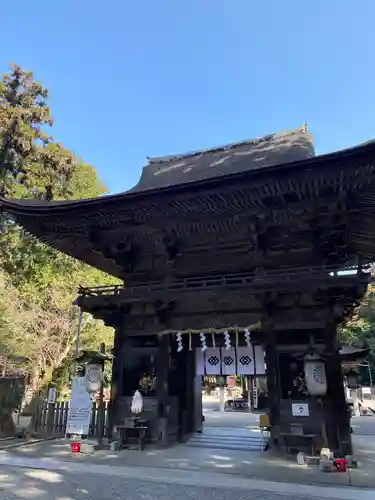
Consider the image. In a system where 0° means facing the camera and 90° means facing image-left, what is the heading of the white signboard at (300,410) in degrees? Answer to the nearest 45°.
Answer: approximately 0°

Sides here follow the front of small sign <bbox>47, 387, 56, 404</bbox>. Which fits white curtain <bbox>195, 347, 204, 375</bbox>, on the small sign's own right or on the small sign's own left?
on the small sign's own left

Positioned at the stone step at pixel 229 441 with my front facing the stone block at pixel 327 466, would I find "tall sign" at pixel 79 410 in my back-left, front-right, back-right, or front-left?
back-right

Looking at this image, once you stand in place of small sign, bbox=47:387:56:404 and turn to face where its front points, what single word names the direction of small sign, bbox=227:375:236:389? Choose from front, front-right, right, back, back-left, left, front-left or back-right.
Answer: back-left

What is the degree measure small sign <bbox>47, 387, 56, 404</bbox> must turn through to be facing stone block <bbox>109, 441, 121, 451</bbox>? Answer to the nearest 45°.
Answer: approximately 45° to its left

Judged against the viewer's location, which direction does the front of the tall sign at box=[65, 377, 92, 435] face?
facing the viewer

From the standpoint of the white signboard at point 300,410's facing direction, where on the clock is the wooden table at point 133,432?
The wooden table is roughly at 3 o'clock from the white signboard.

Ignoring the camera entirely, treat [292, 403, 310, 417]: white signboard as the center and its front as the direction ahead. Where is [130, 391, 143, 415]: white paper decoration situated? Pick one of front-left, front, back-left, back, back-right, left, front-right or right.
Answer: right

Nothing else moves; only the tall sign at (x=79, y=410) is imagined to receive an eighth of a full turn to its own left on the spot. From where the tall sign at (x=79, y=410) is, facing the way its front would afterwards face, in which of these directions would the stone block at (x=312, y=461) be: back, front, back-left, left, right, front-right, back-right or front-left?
front

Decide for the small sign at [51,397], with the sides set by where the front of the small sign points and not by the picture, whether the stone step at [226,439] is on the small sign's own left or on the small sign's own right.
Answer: on the small sign's own left

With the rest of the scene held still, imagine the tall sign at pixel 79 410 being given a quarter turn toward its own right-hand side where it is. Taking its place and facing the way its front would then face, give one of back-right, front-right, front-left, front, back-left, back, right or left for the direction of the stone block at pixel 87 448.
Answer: left
